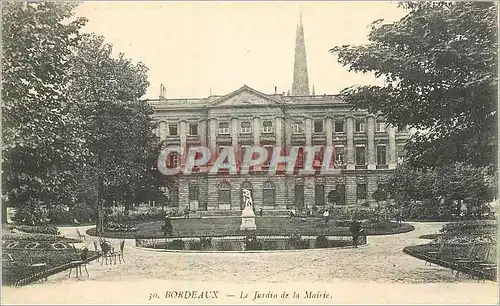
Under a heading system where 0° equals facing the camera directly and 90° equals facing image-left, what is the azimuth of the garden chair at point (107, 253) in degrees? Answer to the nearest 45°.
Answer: approximately 315°

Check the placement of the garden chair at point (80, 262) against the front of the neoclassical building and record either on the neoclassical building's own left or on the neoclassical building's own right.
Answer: on the neoclassical building's own right

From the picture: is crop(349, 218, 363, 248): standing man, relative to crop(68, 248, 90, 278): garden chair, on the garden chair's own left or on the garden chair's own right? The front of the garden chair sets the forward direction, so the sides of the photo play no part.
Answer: on the garden chair's own left
